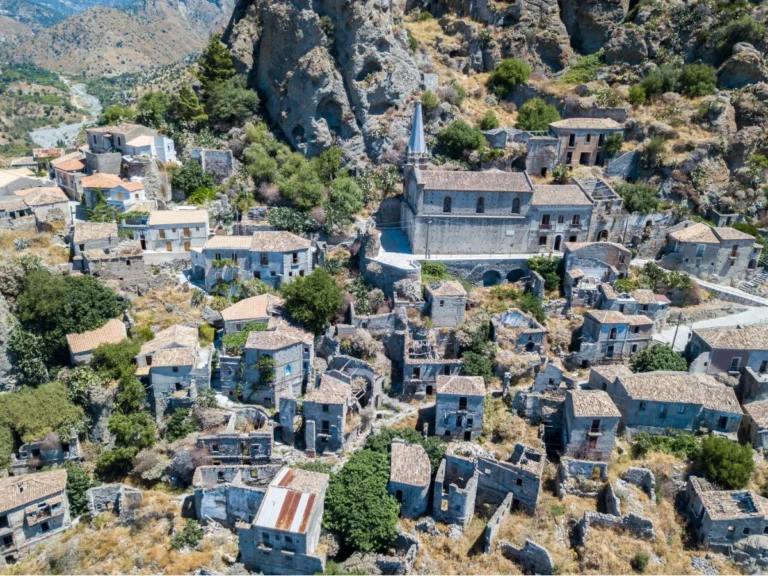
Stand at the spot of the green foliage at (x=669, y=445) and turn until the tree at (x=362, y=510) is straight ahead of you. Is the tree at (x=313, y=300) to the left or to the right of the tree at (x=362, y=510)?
right

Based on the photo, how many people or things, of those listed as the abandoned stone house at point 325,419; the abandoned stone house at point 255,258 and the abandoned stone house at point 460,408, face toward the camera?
3

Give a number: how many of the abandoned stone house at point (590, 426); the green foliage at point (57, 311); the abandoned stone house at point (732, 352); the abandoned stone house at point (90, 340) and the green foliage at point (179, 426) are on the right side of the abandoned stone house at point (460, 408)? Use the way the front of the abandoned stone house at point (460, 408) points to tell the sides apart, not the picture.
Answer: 3

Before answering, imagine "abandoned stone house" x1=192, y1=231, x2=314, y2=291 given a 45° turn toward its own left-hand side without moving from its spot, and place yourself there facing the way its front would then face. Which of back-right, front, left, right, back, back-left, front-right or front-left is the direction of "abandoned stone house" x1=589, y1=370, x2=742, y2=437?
front

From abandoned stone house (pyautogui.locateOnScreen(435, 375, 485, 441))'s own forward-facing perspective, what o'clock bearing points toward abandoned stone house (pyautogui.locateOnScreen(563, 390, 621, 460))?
abandoned stone house (pyautogui.locateOnScreen(563, 390, 621, 460)) is roughly at 9 o'clock from abandoned stone house (pyautogui.locateOnScreen(435, 375, 485, 441)).

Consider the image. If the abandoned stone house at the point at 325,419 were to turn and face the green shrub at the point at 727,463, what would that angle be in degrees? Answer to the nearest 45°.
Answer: approximately 90° to its left

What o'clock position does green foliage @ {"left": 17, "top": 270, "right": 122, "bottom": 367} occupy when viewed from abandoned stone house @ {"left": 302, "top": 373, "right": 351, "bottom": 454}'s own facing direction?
The green foliage is roughly at 4 o'clock from the abandoned stone house.

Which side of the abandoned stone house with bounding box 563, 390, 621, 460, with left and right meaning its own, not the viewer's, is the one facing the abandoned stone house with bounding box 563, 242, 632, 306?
back

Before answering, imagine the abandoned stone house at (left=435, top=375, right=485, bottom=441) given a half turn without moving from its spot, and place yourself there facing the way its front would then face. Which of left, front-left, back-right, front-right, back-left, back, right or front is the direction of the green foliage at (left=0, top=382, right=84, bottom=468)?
left

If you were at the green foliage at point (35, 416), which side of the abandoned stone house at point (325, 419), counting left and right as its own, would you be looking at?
right
